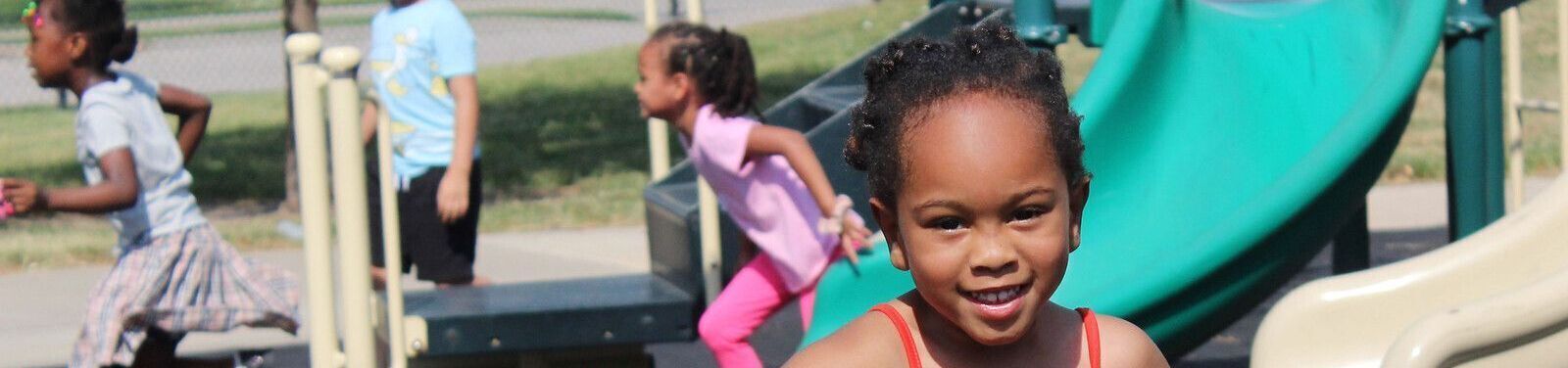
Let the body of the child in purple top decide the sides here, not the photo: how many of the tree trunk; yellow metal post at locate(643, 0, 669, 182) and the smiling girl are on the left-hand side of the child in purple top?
1

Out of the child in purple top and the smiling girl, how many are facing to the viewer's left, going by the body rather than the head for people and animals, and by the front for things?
1

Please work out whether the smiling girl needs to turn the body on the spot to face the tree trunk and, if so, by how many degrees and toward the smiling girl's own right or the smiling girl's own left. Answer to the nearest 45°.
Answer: approximately 135° to the smiling girl's own right

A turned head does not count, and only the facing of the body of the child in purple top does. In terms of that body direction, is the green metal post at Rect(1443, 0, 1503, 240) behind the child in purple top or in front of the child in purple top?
behind

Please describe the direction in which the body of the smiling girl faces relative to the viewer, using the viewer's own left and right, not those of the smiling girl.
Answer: facing the viewer

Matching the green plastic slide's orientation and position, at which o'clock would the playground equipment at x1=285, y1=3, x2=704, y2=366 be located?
The playground equipment is roughly at 1 o'clock from the green plastic slide.

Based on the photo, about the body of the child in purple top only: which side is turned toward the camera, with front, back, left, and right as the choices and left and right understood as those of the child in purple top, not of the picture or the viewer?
left

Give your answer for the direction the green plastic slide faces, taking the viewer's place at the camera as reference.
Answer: facing the viewer and to the left of the viewer

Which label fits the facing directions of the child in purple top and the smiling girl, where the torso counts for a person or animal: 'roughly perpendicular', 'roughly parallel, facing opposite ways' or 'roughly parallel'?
roughly perpendicular

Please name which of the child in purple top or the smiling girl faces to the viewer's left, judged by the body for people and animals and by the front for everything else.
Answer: the child in purple top

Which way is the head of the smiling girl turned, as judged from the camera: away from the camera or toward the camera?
toward the camera

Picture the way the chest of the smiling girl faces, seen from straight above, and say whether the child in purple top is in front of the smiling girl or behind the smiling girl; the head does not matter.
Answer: behind
